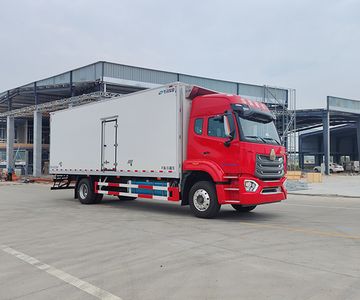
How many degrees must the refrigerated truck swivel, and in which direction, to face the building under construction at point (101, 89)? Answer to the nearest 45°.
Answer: approximately 135° to its left

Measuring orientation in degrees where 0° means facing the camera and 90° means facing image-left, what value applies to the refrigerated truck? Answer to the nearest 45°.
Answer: approximately 315°

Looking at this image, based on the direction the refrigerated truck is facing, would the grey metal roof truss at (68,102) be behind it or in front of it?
behind
